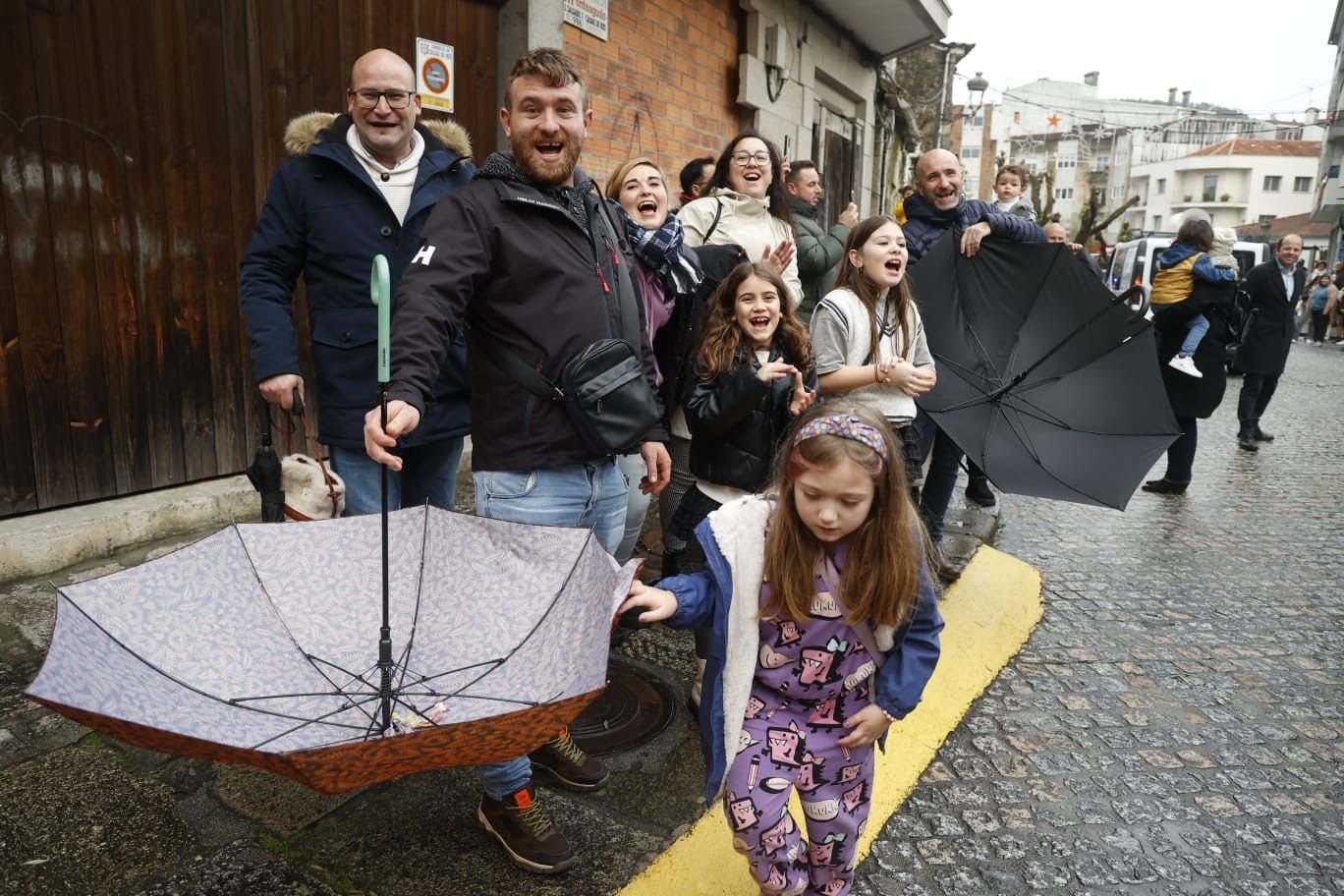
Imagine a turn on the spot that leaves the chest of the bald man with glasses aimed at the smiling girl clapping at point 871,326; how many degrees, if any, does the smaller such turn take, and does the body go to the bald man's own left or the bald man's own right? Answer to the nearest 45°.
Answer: approximately 90° to the bald man's own left

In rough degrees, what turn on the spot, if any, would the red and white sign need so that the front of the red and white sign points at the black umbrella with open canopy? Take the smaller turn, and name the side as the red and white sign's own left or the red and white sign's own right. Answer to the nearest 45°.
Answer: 0° — it already faces it

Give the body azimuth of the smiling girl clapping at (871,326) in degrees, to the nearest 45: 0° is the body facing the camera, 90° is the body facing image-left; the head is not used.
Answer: approximately 315°

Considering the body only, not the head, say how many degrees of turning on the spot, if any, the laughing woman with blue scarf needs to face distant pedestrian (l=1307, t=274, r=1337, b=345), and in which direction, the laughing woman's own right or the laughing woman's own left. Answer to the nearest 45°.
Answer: approximately 135° to the laughing woman's own left

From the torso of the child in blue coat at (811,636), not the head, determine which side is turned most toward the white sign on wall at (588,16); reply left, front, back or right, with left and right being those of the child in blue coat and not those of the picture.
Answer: back
